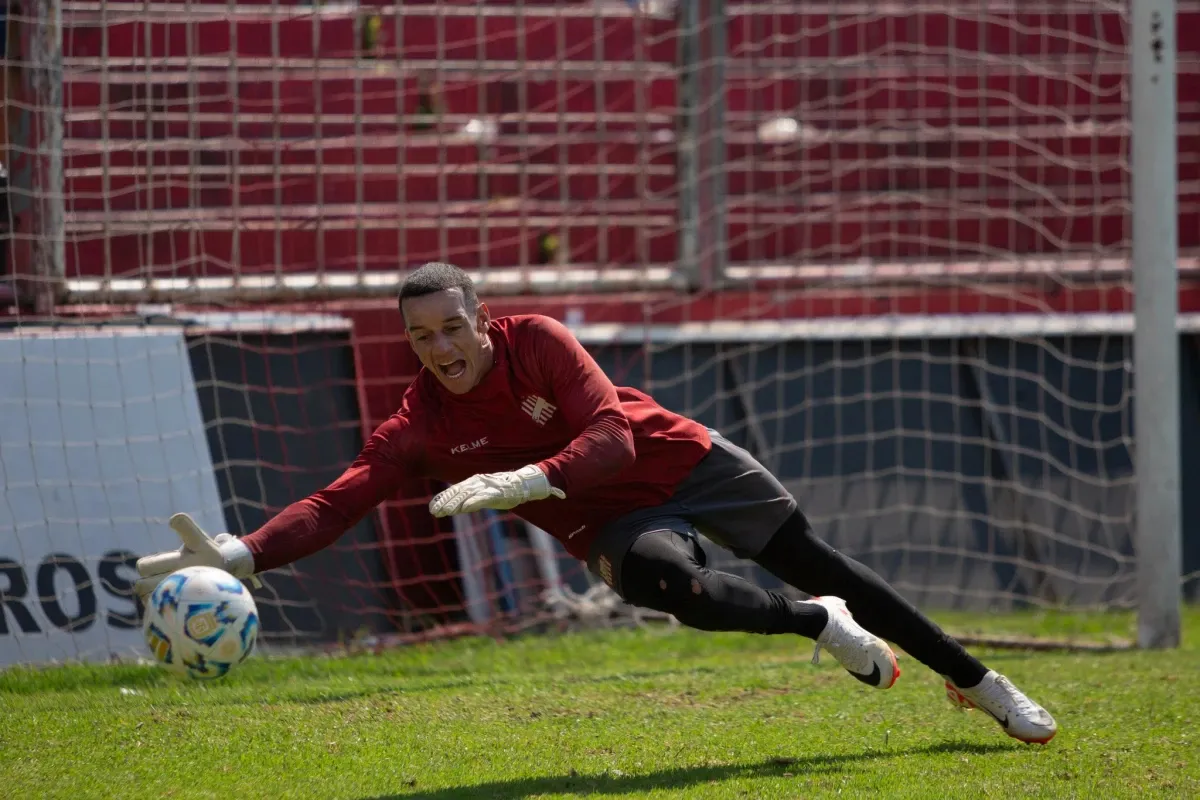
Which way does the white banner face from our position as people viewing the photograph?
facing the viewer

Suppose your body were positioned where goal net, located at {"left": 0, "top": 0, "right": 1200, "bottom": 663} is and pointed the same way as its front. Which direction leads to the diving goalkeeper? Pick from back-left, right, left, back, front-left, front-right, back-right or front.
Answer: front

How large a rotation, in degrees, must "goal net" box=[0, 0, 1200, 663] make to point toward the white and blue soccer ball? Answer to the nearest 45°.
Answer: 0° — it already faces it

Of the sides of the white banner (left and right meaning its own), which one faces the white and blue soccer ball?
front

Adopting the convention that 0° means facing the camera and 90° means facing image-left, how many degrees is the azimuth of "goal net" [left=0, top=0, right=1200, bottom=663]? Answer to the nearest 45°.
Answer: approximately 0°

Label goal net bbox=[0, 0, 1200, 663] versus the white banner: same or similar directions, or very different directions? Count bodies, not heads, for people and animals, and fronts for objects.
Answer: same or similar directions

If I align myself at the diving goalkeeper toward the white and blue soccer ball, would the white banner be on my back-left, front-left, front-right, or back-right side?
front-right
